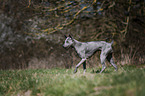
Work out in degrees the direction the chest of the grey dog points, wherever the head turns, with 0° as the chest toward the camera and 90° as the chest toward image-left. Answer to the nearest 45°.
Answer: approximately 90°
